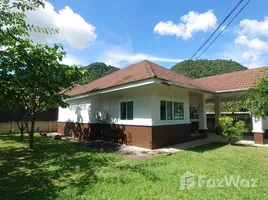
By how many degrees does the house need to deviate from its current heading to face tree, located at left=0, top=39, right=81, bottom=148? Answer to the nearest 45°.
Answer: approximately 90° to its right

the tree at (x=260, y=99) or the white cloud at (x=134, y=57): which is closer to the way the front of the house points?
the tree

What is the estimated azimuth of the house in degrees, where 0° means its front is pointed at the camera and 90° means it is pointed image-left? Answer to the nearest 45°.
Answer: approximately 315°

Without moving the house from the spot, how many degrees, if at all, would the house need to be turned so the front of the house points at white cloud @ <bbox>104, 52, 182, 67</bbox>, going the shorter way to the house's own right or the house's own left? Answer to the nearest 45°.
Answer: approximately 135° to the house's own left

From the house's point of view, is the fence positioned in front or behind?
behind
